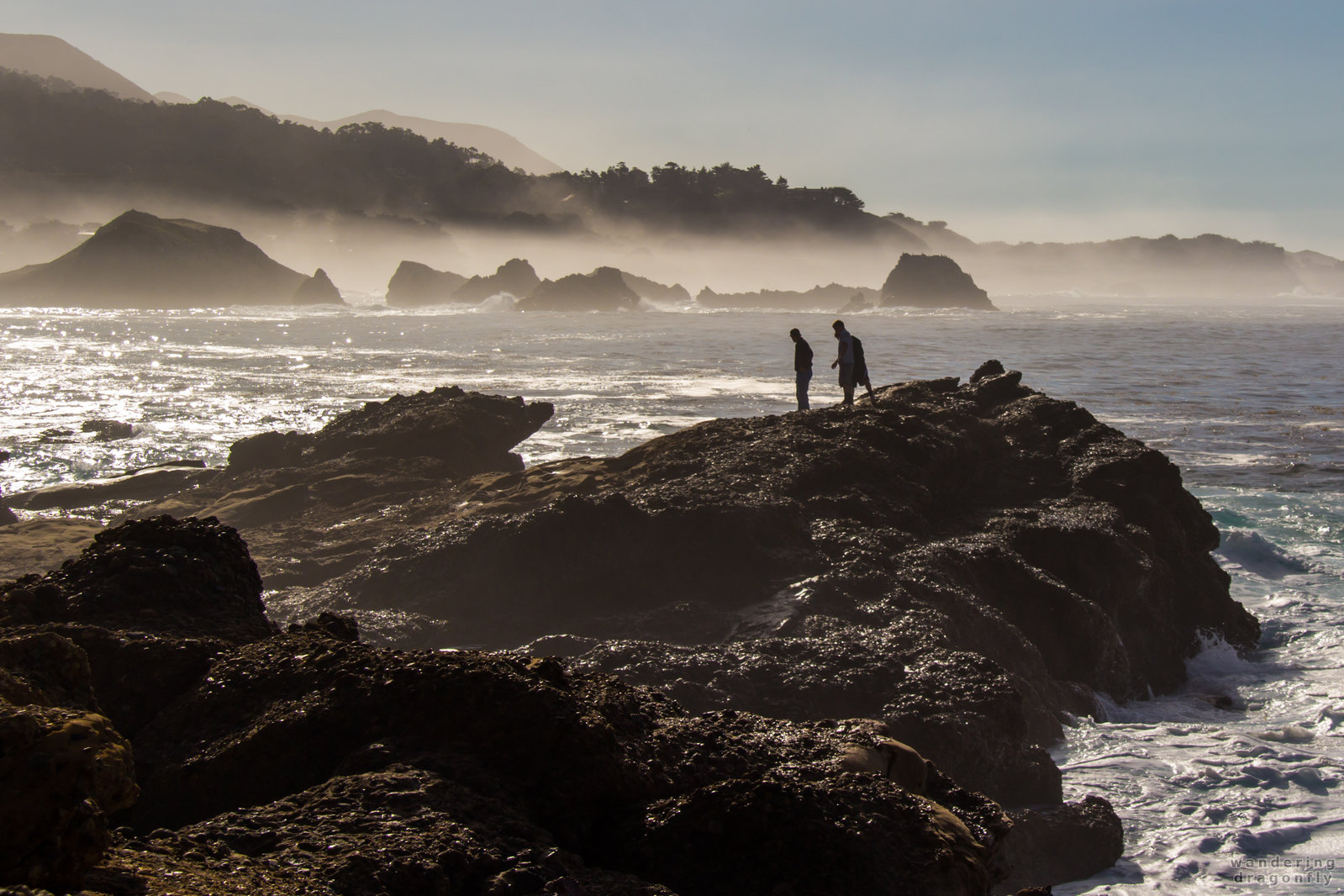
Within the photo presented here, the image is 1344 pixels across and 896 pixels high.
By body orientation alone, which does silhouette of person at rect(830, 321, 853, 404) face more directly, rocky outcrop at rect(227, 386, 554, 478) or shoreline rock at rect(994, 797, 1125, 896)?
the rocky outcrop

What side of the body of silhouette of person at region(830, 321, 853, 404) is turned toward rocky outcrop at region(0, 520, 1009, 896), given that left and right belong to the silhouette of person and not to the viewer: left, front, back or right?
left

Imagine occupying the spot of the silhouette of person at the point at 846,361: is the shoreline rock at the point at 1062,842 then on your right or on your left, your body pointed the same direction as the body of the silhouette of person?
on your left

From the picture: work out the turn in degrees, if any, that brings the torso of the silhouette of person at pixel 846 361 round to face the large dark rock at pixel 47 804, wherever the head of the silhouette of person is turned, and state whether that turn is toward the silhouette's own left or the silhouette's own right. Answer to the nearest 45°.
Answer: approximately 90° to the silhouette's own left

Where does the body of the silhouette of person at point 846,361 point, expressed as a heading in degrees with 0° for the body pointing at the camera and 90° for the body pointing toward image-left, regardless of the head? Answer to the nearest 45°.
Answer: approximately 90°
